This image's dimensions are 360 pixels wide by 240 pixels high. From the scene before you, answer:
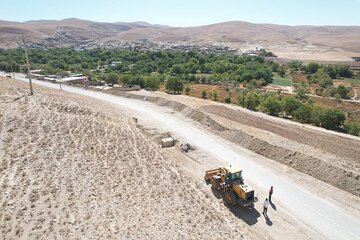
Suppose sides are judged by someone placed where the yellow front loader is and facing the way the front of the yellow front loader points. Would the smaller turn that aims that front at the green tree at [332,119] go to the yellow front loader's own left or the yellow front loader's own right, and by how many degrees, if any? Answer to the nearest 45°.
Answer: approximately 90° to the yellow front loader's own right

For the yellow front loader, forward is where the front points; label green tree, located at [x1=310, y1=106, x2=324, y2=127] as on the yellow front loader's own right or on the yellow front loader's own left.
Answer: on the yellow front loader's own right

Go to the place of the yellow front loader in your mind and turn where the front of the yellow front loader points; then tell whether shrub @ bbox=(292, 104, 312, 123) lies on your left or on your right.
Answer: on your right

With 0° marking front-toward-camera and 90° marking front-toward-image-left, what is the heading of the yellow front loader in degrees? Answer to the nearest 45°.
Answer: approximately 135°

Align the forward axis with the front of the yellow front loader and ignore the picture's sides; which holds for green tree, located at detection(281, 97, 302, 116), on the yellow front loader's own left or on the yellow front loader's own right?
on the yellow front loader's own right

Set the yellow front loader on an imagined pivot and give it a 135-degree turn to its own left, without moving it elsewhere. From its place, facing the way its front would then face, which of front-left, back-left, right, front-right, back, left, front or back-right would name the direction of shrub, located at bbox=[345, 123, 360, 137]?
back-left

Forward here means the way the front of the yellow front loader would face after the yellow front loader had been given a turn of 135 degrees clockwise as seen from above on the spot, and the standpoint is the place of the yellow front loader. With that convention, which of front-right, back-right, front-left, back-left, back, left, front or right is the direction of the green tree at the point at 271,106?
left
